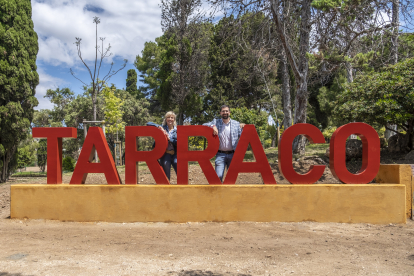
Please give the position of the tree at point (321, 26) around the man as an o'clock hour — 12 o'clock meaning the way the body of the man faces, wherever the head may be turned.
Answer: The tree is roughly at 7 o'clock from the man.

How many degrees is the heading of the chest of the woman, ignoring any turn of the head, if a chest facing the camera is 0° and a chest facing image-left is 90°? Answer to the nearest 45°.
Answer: approximately 0°

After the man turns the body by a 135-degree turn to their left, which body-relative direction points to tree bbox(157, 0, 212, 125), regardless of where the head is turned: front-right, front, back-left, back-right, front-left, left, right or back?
front-left

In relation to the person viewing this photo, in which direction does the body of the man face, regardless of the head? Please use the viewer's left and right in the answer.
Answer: facing the viewer

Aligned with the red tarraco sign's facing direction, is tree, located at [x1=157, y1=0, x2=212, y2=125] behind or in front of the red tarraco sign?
behind

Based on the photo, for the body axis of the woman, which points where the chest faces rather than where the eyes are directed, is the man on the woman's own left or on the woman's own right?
on the woman's own left

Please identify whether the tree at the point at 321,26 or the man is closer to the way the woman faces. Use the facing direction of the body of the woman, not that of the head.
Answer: the man

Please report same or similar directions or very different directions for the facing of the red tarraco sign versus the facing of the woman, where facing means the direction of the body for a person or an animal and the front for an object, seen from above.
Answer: same or similar directions

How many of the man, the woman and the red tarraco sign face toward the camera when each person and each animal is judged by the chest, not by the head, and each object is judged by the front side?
3

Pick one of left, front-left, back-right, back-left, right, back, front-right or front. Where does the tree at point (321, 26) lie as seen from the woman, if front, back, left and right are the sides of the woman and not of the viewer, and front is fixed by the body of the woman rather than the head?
back-left

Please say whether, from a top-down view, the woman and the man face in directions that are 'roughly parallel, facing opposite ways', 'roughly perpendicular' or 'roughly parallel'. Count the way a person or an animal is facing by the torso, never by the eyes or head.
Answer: roughly parallel

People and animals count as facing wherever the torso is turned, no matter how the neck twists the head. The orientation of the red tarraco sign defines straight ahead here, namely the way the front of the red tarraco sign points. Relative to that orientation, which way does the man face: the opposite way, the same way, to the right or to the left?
the same way
